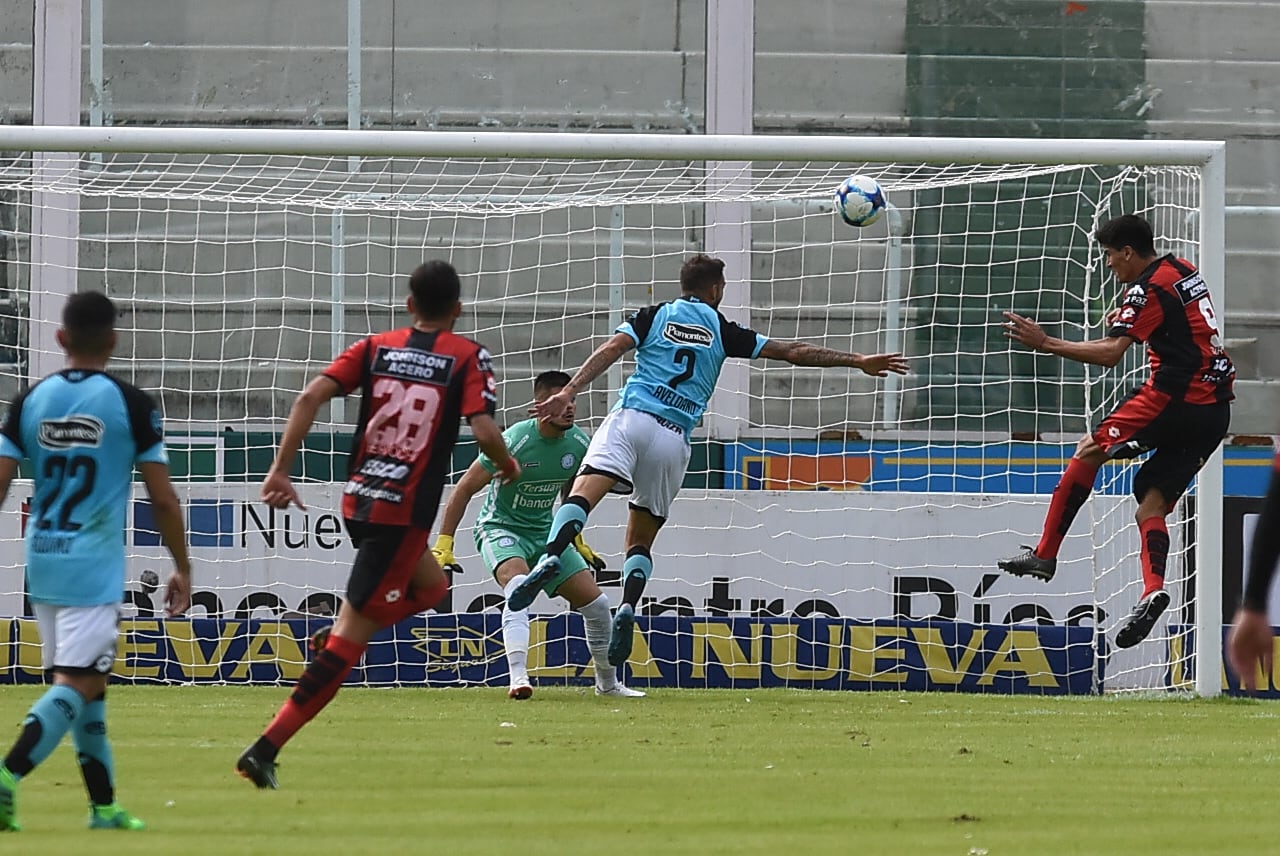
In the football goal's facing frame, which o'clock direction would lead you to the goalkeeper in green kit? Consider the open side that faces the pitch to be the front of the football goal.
The goalkeeper in green kit is roughly at 1 o'clock from the football goal.

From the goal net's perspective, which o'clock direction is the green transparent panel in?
The green transparent panel is roughly at 8 o'clock from the goal net.

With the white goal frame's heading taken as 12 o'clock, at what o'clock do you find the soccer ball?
The soccer ball is roughly at 10 o'clock from the white goal frame.

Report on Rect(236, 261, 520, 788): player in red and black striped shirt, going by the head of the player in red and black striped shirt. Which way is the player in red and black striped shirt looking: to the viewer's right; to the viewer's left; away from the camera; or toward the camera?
away from the camera

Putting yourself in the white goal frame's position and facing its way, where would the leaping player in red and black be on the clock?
The leaping player in red and black is roughly at 10 o'clock from the white goal frame.

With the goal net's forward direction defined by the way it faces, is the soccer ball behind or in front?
in front

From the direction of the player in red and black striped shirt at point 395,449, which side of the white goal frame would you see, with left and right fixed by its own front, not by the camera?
front

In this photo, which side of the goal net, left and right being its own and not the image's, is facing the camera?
front

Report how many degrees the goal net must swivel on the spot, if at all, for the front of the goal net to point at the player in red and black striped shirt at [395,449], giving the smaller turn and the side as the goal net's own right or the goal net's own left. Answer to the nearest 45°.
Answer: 0° — it already faces them

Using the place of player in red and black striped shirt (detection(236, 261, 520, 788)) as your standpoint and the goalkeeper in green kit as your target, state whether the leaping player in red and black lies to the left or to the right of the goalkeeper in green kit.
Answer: right
